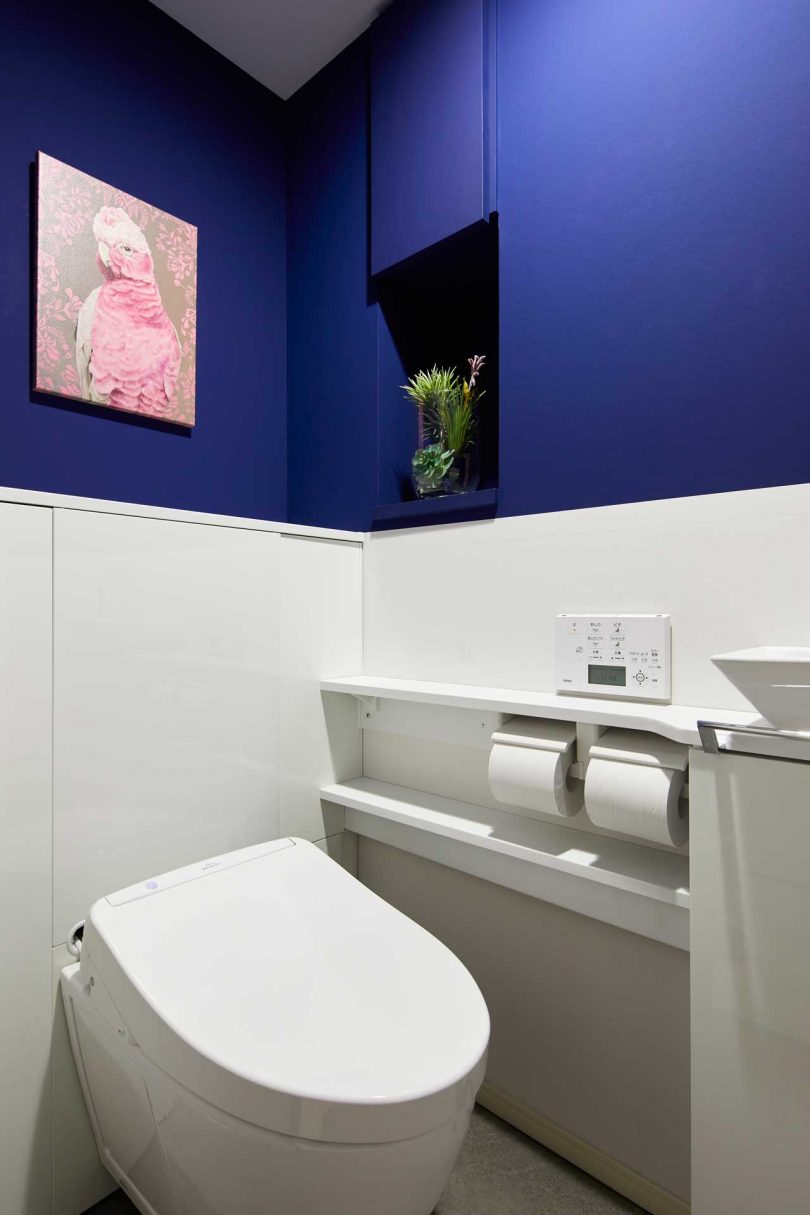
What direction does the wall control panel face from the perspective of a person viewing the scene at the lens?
facing the viewer and to the left of the viewer

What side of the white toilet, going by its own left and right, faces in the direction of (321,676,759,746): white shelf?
left

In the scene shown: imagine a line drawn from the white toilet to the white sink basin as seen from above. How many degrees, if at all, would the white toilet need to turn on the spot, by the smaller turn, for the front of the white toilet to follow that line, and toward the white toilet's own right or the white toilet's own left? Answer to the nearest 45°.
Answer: approximately 45° to the white toilet's own left

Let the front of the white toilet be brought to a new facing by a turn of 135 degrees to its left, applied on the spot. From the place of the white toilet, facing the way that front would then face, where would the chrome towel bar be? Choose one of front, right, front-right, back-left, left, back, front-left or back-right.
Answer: right

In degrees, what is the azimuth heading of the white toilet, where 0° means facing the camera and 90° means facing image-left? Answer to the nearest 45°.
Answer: approximately 315°

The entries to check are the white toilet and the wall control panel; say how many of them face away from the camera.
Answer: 0
